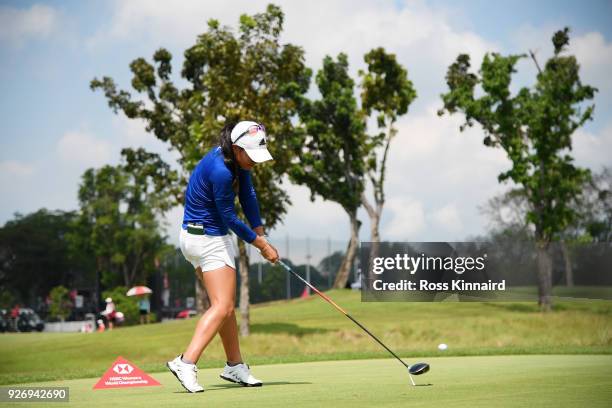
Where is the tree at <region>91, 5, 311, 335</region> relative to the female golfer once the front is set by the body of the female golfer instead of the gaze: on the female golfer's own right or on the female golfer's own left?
on the female golfer's own left

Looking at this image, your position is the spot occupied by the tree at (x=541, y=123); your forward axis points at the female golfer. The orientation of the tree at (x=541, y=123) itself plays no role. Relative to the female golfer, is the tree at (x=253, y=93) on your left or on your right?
right

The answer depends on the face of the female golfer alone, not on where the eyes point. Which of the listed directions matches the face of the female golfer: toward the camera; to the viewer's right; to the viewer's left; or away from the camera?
to the viewer's right

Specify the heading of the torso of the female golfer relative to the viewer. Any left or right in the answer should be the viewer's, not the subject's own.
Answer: facing to the right of the viewer

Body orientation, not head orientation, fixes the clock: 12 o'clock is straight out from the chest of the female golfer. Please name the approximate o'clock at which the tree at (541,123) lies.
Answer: The tree is roughly at 10 o'clock from the female golfer.
